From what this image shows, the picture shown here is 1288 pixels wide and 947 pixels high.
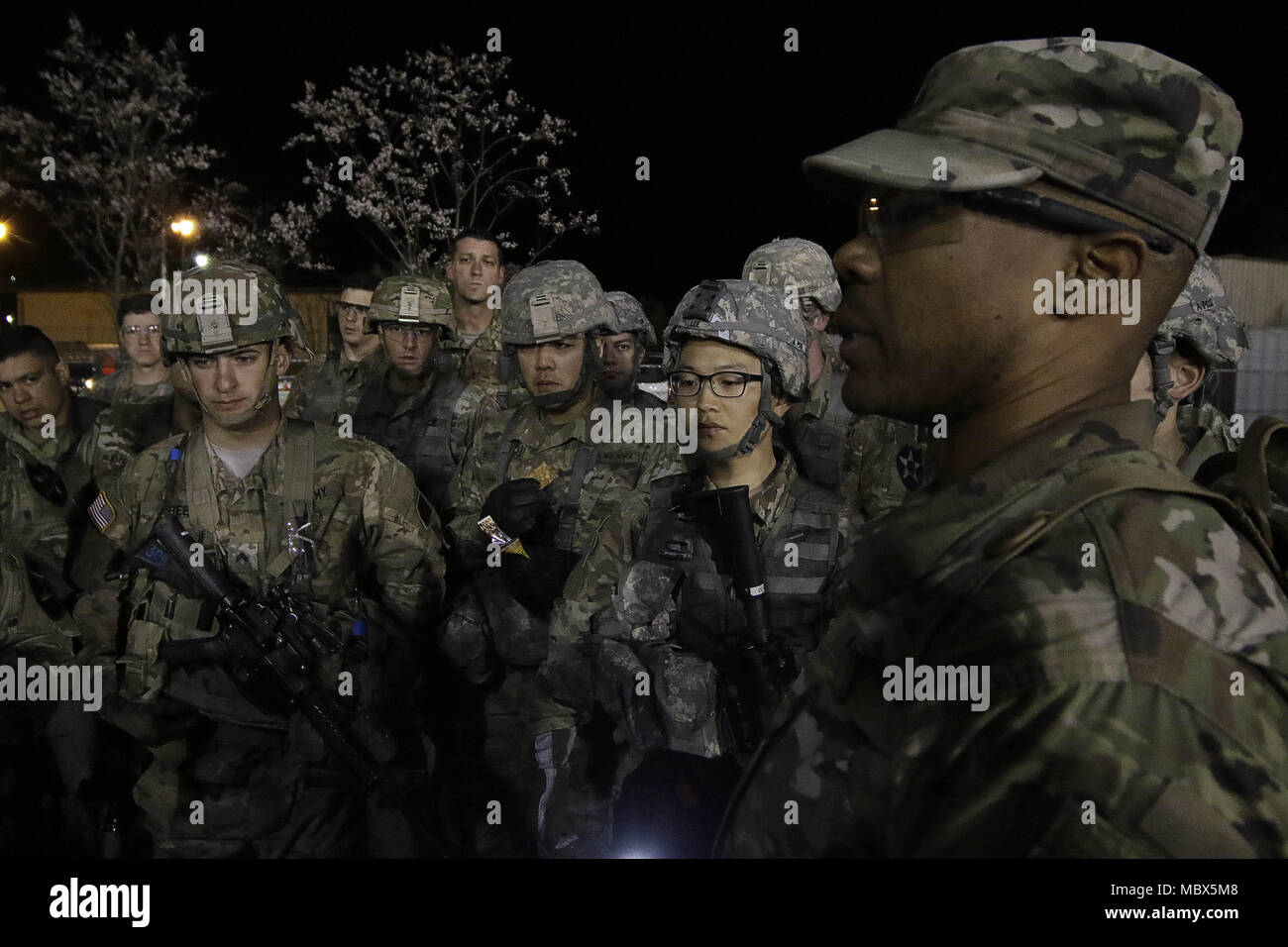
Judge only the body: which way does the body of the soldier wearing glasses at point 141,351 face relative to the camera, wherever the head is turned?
toward the camera

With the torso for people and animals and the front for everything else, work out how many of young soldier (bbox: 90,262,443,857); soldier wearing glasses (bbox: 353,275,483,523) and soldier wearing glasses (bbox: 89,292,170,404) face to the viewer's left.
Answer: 0

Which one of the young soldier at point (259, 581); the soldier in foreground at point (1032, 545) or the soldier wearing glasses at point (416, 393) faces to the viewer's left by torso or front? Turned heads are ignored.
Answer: the soldier in foreground

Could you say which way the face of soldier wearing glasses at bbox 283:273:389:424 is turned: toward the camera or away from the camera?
toward the camera

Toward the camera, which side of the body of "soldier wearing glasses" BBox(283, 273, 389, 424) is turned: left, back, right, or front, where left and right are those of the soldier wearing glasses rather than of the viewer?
front

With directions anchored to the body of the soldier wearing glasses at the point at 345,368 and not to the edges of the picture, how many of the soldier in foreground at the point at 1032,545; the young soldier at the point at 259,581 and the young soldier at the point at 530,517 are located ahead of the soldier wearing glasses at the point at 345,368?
3

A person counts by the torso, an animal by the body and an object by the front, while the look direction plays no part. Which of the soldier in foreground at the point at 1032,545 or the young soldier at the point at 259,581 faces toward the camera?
the young soldier

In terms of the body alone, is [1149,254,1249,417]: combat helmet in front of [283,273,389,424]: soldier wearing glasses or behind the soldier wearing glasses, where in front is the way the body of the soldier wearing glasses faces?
in front

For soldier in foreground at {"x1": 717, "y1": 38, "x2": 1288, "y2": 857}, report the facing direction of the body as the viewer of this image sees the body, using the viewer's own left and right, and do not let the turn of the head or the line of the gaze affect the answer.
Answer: facing to the left of the viewer

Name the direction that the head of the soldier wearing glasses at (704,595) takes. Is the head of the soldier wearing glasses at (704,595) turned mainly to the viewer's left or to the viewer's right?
to the viewer's left

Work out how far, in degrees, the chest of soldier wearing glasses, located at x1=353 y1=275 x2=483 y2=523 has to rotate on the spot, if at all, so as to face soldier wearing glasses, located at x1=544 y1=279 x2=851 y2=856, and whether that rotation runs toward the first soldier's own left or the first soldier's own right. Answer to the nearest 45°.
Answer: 0° — they already face them

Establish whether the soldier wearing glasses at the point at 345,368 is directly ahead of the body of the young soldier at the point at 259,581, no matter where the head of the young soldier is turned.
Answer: no

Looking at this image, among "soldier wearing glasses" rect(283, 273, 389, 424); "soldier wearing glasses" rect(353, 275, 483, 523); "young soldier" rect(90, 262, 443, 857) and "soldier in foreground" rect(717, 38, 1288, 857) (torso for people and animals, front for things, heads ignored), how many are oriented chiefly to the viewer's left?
1

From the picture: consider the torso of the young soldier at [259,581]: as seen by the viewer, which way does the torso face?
toward the camera

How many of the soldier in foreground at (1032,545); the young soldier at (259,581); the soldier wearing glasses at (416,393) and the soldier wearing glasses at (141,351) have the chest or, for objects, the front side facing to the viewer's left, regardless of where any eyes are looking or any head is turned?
1
